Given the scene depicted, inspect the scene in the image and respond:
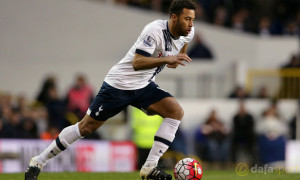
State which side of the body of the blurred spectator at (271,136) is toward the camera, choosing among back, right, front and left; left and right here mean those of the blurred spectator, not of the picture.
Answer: front

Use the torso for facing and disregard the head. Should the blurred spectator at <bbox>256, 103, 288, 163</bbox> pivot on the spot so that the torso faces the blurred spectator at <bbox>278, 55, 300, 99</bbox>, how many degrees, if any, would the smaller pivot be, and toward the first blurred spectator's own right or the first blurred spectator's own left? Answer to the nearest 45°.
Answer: approximately 180°

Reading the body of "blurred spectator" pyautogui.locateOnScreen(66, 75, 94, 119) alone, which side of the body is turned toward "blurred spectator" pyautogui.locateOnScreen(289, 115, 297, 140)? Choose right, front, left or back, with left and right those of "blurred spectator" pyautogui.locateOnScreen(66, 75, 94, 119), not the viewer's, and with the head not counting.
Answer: left

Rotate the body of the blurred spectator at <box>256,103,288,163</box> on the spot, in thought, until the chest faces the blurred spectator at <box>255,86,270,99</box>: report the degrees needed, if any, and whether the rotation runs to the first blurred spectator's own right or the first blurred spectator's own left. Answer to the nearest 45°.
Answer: approximately 180°

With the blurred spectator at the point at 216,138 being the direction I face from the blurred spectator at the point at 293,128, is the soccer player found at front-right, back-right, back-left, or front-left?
front-left

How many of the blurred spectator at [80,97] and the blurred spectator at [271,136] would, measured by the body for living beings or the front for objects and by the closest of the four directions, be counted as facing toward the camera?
2

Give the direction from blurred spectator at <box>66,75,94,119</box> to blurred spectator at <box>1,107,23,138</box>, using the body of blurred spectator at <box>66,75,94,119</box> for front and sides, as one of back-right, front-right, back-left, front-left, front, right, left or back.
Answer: front-right

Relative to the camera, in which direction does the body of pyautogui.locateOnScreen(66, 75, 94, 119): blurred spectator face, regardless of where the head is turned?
toward the camera

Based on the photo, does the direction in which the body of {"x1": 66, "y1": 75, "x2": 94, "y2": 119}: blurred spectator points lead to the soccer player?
yes

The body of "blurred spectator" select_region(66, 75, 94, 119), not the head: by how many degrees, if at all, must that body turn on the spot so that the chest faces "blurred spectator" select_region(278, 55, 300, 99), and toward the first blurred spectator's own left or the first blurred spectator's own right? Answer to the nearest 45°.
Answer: approximately 90° to the first blurred spectator's own left

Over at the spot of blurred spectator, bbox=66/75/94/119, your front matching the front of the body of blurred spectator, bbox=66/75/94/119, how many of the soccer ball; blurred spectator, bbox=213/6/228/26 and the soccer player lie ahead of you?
2

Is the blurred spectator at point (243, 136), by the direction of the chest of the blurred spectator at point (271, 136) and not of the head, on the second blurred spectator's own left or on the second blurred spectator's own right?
on the second blurred spectator's own right
